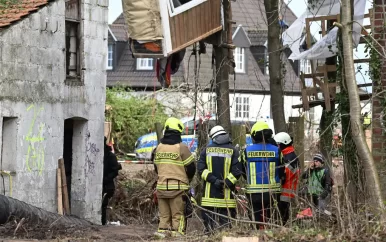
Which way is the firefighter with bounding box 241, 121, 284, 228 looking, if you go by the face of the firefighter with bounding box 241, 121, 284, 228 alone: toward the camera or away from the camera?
away from the camera

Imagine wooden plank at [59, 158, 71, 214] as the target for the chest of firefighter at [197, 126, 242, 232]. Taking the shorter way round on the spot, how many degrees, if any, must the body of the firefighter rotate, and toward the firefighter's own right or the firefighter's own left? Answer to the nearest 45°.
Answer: approximately 45° to the firefighter's own left

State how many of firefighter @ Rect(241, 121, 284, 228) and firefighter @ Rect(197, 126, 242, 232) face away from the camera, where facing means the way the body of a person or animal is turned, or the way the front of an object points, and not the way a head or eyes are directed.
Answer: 2

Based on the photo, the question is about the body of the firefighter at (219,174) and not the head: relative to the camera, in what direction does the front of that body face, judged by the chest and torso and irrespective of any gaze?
away from the camera

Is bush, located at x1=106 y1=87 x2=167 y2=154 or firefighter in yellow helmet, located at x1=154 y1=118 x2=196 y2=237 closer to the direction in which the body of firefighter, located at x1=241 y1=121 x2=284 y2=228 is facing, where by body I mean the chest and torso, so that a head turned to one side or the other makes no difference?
the bush

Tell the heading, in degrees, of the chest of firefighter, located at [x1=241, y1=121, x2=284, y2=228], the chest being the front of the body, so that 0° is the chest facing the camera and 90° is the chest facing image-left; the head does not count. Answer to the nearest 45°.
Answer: approximately 180°

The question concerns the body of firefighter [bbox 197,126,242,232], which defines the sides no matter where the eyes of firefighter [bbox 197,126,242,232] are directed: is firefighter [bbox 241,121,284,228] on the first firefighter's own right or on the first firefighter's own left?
on the first firefighter's own right
